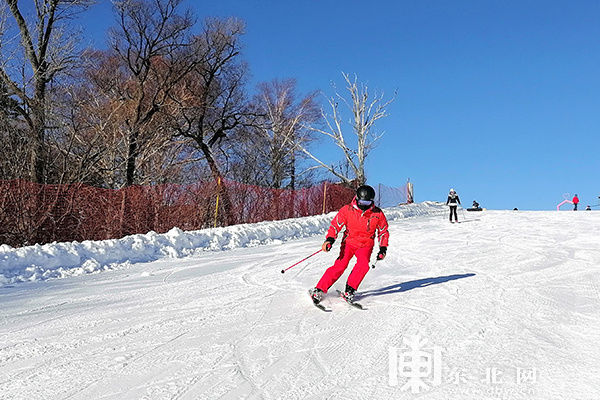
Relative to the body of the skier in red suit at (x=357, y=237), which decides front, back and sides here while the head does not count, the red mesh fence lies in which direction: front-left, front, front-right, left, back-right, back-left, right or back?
back-right

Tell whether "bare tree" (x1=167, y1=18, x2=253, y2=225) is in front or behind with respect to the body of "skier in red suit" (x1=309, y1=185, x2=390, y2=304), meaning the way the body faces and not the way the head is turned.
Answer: behind

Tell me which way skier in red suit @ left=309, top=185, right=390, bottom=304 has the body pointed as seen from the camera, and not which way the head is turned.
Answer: toward the camera
